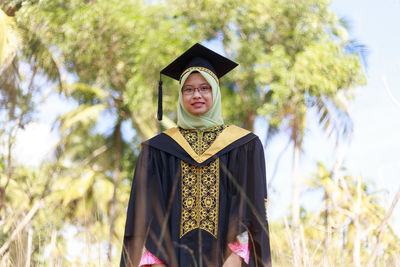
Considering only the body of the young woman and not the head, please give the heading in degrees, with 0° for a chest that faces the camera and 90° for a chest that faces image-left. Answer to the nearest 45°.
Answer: approximately 0°
